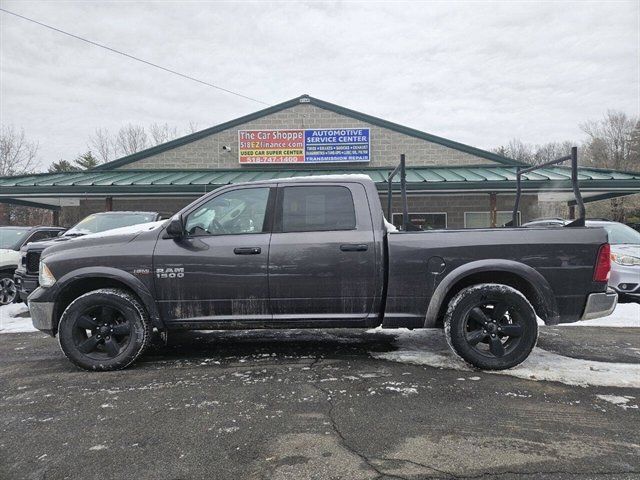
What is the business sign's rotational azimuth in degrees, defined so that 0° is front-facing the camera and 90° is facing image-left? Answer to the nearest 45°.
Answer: approximately 0°

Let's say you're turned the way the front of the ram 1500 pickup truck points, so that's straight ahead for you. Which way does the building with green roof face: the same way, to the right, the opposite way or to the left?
to the left

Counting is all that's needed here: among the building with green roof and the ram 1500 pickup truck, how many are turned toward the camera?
1

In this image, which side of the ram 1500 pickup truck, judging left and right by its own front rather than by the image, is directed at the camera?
left

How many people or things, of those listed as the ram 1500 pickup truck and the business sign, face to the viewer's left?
1

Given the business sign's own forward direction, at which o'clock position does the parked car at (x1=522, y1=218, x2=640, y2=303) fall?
The parked car is roughly at 11 o'clock from the business sign.

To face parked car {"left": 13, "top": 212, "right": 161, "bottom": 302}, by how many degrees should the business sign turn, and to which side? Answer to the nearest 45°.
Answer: approximately 45° to its right

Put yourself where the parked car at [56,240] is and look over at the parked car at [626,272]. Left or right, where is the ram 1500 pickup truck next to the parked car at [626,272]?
right

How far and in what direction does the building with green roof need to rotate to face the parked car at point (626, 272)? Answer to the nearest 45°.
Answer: approximately 45° to its left

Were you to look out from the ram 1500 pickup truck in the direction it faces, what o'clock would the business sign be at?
The business sign is roughly at 3 o'clock from the ram 1500 pickup truck.
